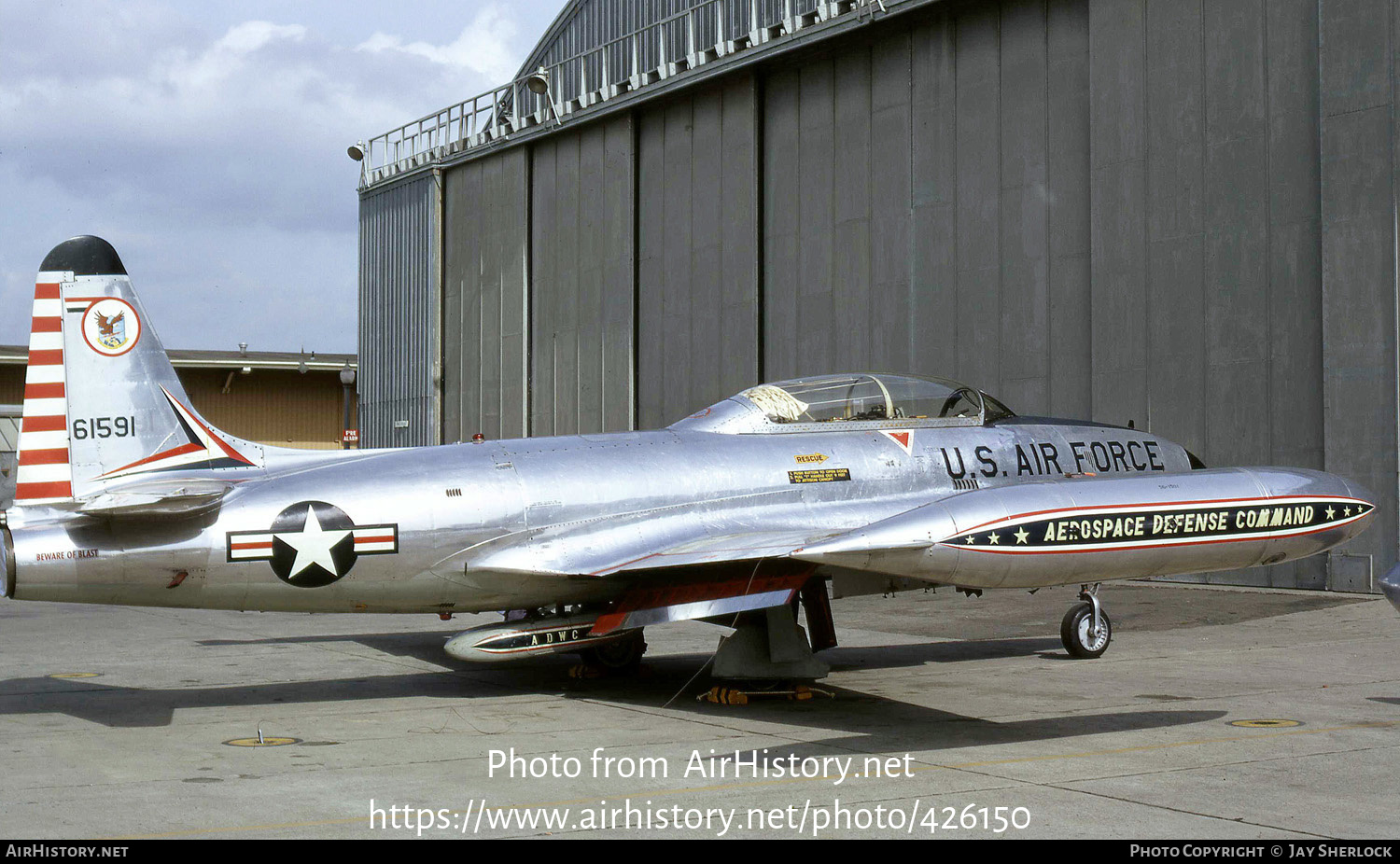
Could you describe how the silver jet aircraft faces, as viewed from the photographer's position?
facing away from the viewer and to the right of the viewer

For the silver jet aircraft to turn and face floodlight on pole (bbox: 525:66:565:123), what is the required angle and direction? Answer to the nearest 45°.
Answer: approximately 45° to its left

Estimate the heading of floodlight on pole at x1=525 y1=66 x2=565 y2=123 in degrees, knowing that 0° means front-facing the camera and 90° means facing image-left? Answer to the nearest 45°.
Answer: approximately 45°

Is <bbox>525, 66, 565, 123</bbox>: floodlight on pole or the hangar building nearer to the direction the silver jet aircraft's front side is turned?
the hangar building

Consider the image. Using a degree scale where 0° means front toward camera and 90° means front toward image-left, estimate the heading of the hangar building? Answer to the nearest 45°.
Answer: approximately 45°
